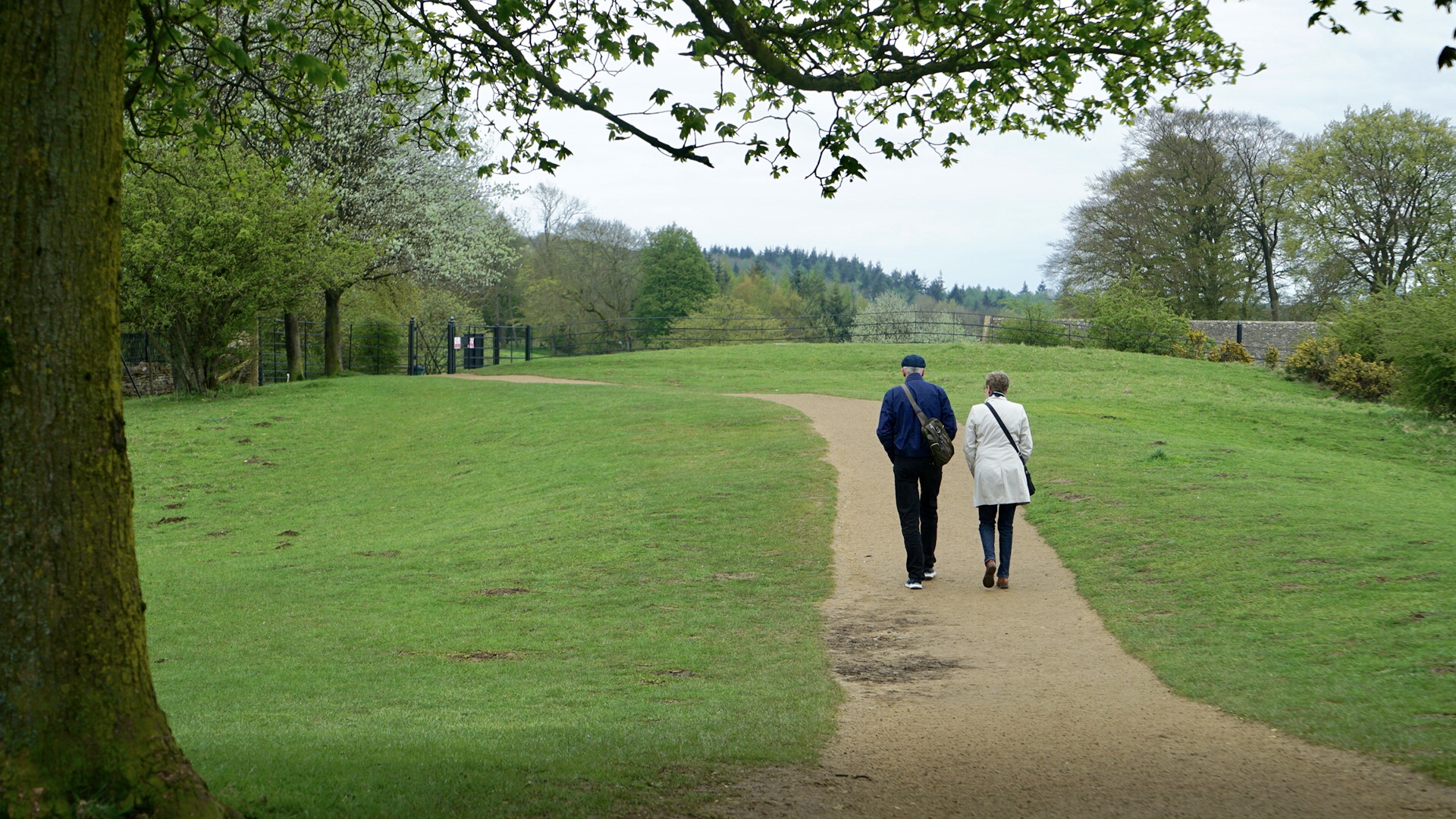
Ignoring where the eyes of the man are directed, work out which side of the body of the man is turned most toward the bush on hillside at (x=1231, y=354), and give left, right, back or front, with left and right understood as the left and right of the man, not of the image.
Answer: front

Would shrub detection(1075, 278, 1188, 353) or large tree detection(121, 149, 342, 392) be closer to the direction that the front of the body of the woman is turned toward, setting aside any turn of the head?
the shrub

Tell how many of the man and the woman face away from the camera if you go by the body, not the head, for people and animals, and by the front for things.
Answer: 2

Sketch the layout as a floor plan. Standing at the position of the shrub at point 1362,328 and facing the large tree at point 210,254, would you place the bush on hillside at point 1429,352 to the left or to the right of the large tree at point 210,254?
left

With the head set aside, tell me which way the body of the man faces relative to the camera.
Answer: away from the camera

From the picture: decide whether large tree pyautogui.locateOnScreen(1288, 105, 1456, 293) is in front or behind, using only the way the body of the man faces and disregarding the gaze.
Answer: in front

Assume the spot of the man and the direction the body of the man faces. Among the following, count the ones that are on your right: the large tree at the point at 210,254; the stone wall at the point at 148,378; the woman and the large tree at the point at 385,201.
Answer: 1

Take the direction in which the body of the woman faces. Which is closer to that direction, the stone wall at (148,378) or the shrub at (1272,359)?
the shrub

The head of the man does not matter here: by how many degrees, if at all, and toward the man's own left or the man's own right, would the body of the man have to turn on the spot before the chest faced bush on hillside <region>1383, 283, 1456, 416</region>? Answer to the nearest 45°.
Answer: approximately 45° to the man's own right

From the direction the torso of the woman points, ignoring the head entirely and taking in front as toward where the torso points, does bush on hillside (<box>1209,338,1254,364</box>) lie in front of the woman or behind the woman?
in front

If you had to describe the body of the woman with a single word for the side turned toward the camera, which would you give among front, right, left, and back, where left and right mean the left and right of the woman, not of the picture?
back

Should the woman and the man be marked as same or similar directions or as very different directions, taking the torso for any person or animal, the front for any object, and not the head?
same or similar directions

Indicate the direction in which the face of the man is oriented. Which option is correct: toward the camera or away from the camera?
away from the camera

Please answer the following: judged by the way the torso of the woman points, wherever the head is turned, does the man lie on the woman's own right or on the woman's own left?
on the woman's own left
